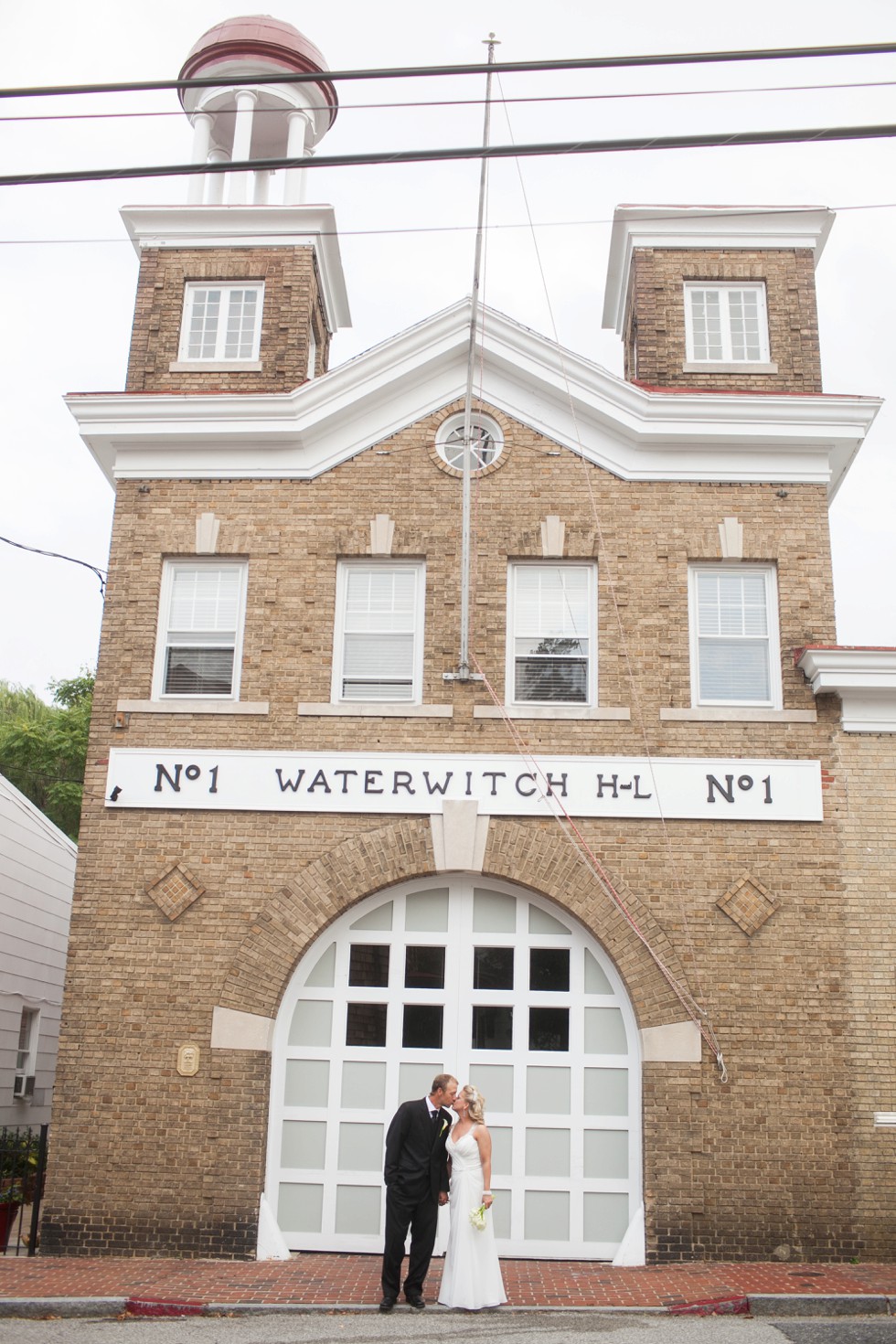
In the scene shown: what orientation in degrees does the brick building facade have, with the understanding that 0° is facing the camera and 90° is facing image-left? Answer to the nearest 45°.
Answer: approximately 0°

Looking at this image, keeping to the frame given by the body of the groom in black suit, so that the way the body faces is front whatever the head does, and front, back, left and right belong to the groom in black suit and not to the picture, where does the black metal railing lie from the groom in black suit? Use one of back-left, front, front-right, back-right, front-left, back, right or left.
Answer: back

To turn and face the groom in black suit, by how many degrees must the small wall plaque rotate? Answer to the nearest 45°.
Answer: approximately 45° to its left

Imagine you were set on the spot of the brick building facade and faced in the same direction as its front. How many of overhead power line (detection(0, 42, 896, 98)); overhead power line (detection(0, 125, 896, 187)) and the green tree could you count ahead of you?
2

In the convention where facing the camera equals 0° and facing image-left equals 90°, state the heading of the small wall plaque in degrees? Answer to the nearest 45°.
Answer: approximately 0°

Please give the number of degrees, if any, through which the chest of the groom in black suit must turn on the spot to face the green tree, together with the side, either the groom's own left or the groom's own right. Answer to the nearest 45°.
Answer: approximately 135° to the groom's own left

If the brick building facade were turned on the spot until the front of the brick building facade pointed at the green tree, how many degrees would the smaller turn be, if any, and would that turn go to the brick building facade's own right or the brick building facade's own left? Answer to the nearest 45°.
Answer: approximately 135° to the brick building facade's own right

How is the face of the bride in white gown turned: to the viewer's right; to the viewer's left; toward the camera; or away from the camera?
to the viewer's left

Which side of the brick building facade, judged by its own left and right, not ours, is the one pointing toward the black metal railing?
right
